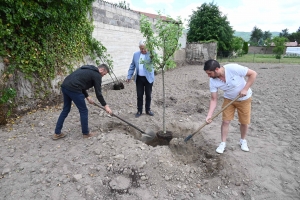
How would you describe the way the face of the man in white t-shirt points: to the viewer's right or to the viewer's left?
to the viewer's left

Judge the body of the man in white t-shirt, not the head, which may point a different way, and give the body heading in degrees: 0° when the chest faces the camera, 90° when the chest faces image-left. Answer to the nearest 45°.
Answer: approximately 45°

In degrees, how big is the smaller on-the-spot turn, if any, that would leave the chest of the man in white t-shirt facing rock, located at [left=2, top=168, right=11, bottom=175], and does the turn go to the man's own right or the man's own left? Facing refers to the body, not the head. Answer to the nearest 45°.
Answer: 0° — they already face it

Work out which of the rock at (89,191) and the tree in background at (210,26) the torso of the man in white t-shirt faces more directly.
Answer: the rock

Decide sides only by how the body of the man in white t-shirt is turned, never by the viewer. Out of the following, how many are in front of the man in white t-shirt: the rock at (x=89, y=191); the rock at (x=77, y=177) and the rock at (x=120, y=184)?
3

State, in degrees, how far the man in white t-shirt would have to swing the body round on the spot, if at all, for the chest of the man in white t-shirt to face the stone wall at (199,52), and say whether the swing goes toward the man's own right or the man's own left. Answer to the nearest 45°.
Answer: approximately 135° to the man's own right

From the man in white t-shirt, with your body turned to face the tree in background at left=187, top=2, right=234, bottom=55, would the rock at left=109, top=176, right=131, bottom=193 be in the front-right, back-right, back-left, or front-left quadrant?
back-left

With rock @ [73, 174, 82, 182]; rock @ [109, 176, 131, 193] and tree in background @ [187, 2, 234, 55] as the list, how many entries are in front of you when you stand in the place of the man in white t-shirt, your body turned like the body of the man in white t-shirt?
2

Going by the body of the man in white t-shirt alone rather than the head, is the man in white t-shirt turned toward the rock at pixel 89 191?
yes

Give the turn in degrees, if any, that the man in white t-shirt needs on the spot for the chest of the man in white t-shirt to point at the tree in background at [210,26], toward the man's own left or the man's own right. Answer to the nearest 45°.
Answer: approximately 135° to the man's own right

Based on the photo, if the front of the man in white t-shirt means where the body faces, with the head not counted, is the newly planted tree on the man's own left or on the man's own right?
on the man's own right

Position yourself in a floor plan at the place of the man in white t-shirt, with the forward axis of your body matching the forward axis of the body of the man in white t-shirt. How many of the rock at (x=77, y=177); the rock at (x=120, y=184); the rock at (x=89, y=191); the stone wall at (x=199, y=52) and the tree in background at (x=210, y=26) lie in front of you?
3
